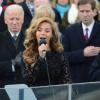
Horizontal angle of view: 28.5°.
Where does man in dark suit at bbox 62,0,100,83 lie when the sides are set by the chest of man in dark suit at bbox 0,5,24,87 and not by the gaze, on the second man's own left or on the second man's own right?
on the second man's own left

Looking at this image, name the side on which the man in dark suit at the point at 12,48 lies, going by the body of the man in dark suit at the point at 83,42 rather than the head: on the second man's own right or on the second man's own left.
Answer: on the second man's own right

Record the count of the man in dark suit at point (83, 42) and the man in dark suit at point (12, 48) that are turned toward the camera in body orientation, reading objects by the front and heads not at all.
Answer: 2

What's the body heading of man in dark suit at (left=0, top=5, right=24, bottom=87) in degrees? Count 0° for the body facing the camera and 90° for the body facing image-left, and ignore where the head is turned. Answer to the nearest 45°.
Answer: approximately 0°
